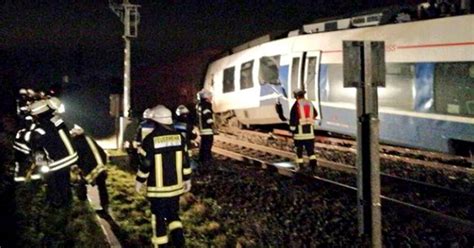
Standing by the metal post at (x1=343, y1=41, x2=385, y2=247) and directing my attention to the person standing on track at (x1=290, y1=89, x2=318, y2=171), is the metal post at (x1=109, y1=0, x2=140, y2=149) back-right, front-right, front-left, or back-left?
front-left

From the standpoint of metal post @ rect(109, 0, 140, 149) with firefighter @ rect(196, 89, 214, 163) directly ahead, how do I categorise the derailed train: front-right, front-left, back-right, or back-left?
front-left

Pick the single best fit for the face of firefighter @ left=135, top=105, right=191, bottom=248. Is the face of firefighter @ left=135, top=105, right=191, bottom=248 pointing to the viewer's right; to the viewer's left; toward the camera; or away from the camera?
away from the camera
